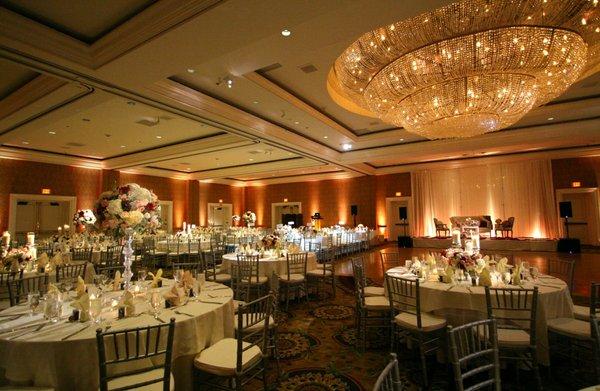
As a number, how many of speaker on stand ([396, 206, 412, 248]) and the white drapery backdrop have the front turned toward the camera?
2

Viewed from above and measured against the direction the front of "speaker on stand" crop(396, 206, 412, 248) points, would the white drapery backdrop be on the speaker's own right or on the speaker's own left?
on the speaker's own left

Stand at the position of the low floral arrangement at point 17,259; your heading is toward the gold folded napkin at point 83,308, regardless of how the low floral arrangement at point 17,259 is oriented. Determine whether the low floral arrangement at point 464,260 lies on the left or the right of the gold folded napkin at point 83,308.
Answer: left

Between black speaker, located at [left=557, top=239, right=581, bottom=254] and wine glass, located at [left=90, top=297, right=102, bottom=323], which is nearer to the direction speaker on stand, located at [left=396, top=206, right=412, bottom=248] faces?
the wine glass

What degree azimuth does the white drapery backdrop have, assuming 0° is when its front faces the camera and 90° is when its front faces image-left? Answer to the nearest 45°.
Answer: approximately 0°

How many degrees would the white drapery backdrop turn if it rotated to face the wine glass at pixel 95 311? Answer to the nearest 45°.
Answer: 0° — it already faces it

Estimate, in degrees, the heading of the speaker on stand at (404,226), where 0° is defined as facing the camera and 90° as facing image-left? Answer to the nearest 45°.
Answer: approximately 0°

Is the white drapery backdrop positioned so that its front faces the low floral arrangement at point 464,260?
yes

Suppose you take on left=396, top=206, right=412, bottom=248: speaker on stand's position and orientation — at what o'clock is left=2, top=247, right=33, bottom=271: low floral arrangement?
The low floral arrangement is roughly at 1 o'clock from the speaker on stand.
